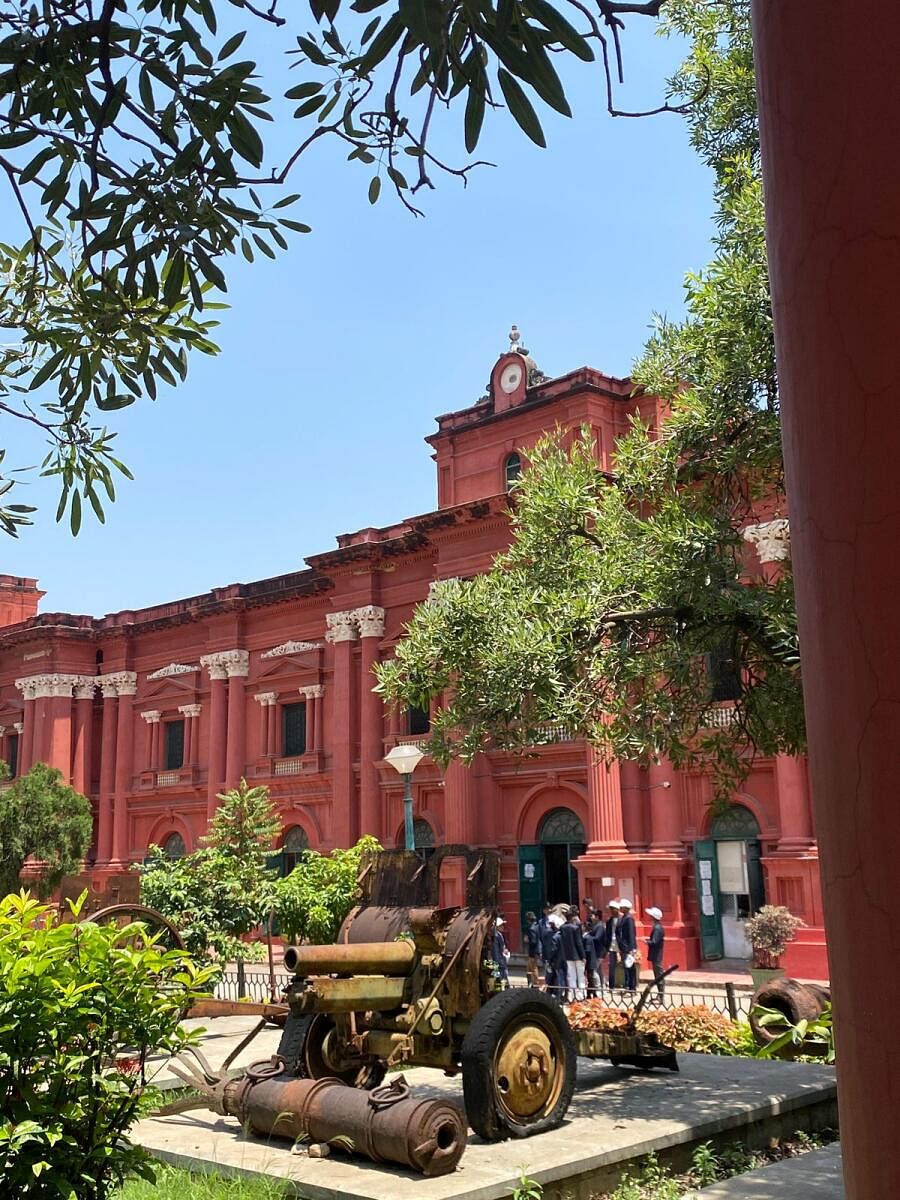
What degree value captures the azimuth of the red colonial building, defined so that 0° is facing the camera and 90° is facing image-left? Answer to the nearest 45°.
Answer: approximately 45°

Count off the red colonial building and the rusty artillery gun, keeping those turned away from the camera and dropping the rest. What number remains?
0

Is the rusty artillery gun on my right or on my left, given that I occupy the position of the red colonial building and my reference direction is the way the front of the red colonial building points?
on my left

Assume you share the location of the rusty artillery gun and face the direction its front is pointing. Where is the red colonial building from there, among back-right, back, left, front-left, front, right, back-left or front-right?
back-right

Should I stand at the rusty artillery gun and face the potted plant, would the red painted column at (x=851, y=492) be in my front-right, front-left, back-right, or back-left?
back-right

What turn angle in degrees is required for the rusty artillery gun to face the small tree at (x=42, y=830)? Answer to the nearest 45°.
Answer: approximately 90° to its right

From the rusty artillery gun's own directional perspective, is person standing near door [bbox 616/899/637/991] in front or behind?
behind
